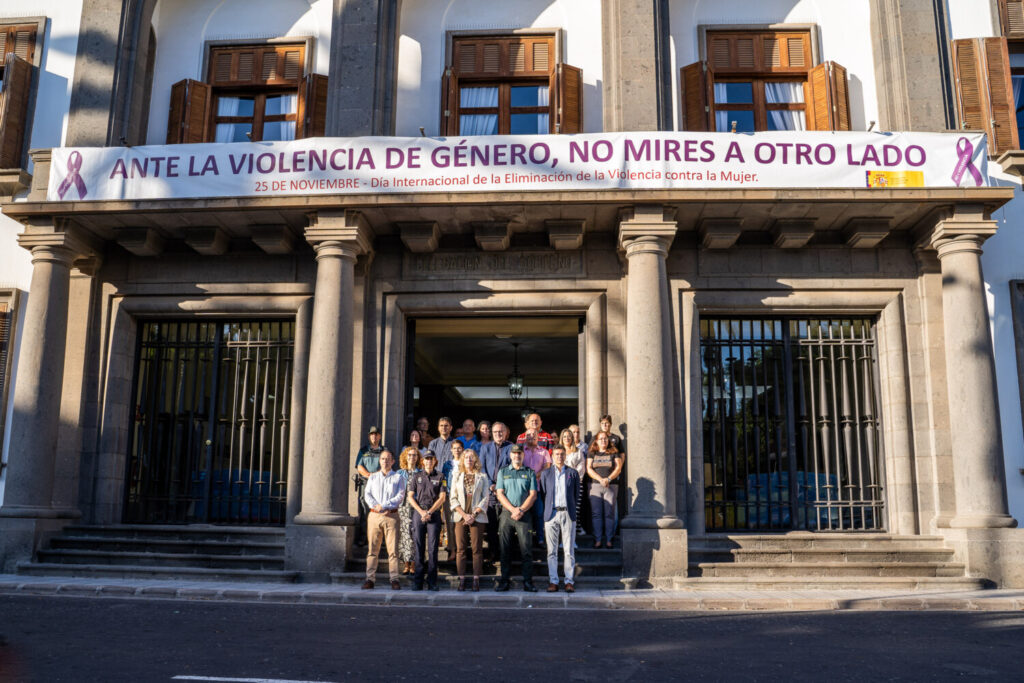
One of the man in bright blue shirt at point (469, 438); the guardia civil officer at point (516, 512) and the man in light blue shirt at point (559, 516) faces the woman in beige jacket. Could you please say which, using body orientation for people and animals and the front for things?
the man in bright blue shirt at point (469, 438)

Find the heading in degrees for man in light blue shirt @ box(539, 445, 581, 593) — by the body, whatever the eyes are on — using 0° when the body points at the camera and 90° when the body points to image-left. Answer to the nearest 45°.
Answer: approximately 0°

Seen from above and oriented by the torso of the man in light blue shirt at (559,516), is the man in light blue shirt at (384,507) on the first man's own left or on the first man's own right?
on the first man's own right

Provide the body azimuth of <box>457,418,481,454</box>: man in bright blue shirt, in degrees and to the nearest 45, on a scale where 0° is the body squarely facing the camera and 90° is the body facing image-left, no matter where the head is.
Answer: approximately 0°
